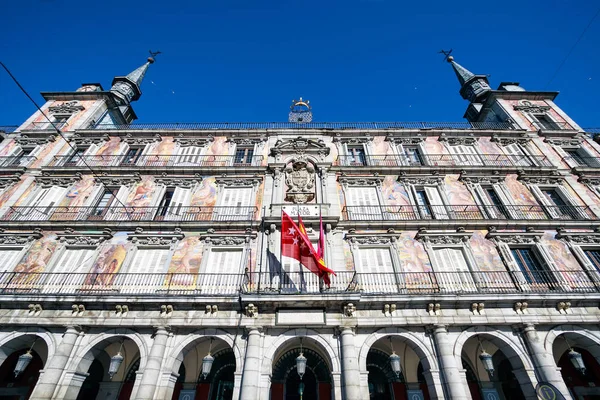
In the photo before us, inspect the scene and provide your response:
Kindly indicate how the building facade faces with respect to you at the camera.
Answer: facing the viewer
